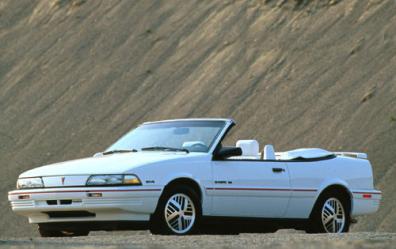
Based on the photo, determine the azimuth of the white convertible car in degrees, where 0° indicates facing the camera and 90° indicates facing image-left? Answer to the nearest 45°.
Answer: approximately 45°
